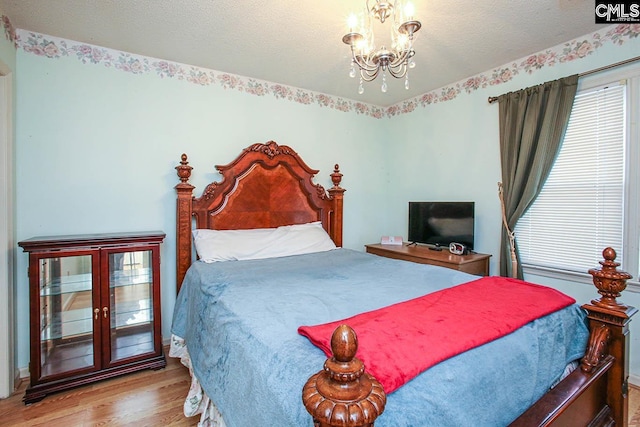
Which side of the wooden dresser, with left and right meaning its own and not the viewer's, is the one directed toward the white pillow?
front

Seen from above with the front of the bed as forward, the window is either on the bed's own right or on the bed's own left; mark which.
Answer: on the bed's own left

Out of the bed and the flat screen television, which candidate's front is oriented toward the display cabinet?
the flat screen television

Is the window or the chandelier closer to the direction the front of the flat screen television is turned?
the chandelier

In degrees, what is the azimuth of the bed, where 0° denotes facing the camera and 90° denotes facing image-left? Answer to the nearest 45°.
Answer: approximately 315°

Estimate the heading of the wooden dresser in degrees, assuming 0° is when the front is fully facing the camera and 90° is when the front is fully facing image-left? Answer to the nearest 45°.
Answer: approximately 45°

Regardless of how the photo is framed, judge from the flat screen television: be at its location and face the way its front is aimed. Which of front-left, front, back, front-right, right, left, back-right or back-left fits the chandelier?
front-left

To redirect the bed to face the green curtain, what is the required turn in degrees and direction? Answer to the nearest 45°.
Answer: approximately 90° to its left

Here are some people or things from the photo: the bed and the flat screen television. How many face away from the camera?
0

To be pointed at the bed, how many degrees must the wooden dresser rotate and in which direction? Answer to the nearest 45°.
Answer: approximately 45° to its left
